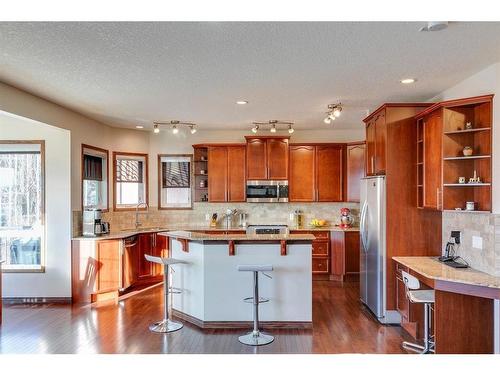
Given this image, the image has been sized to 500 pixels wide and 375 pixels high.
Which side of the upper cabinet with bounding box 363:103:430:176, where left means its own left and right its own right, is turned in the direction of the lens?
left

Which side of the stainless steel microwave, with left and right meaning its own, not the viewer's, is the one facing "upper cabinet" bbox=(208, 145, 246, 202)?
right

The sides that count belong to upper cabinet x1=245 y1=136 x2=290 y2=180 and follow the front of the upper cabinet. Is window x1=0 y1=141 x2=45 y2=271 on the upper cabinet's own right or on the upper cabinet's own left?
on the upper cabinet's own right

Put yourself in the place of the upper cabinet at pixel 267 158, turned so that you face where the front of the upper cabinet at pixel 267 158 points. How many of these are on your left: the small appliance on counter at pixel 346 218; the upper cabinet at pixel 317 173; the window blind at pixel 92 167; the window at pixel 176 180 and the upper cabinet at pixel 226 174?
2

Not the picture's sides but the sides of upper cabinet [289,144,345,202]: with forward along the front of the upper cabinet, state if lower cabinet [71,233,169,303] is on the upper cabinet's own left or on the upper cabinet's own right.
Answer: on the upper cabinet's own right

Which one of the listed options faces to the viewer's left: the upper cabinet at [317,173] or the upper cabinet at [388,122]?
the upper cabinet at [388,122]

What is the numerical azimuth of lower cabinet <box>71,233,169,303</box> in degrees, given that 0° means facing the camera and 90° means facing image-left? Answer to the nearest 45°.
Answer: approximately 315°

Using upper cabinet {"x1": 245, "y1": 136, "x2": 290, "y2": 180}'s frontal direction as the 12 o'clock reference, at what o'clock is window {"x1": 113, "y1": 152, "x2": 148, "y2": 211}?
The window is roughly at 3 o'clock from the upper cabinet.

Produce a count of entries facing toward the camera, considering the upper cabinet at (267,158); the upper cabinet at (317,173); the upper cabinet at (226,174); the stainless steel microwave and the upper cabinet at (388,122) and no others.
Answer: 4
